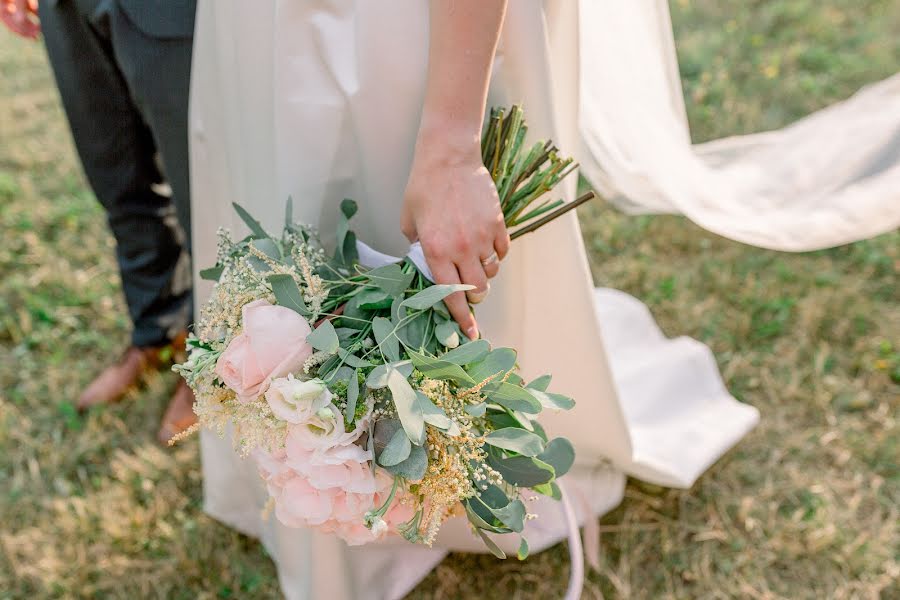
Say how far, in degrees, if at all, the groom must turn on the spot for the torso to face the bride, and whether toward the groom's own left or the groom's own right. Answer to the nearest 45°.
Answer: approximately 90° to the groom's own left

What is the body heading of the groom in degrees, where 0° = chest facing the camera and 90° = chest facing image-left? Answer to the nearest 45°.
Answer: approximately 45°
